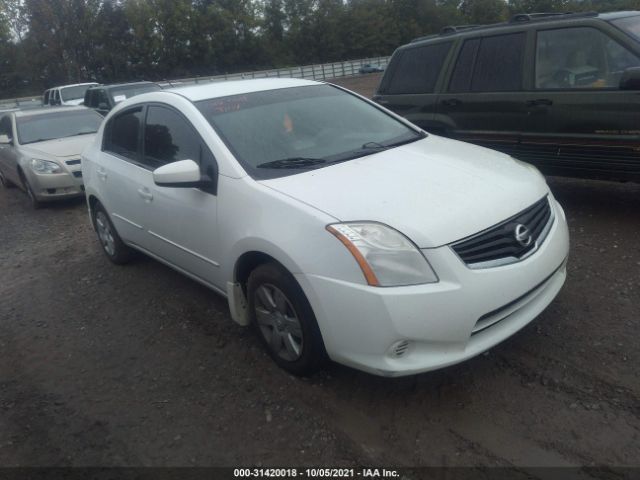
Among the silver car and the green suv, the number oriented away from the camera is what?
0

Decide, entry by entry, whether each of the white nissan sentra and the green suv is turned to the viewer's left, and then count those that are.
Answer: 0

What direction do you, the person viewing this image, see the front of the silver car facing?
facing the viewer and to the right of the viewer

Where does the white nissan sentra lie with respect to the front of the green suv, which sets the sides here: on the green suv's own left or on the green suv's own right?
on the green suv's own right

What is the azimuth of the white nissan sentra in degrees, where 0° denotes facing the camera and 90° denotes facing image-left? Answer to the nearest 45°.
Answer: approximately 315°

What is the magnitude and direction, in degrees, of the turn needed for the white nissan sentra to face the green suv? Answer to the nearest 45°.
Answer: approximately 90° to its left
